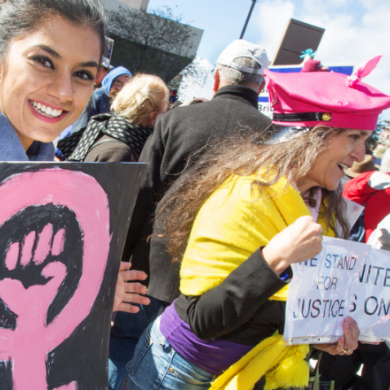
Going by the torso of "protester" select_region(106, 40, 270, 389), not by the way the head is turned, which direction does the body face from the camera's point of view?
away from the camera

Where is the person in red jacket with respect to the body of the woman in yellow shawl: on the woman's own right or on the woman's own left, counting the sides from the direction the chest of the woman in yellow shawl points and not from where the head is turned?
on the woman's own left

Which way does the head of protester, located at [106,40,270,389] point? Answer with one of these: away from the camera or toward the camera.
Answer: away from the camera

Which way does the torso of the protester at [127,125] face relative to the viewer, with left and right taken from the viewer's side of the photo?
facing away from the viewer and to the right of the viewer

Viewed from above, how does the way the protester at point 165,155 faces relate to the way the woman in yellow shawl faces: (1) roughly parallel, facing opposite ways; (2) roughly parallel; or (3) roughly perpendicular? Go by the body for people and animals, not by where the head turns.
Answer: roughly perpendicular

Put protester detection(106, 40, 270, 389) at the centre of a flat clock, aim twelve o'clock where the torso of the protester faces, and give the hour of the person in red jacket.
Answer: The person in red jacket is roughly at 2 o'clock from the protester.

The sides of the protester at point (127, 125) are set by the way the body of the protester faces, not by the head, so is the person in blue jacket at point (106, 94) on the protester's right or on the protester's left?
on the protester's left

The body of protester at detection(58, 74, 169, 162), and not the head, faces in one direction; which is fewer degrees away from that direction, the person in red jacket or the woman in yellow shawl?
the person in red jacket
